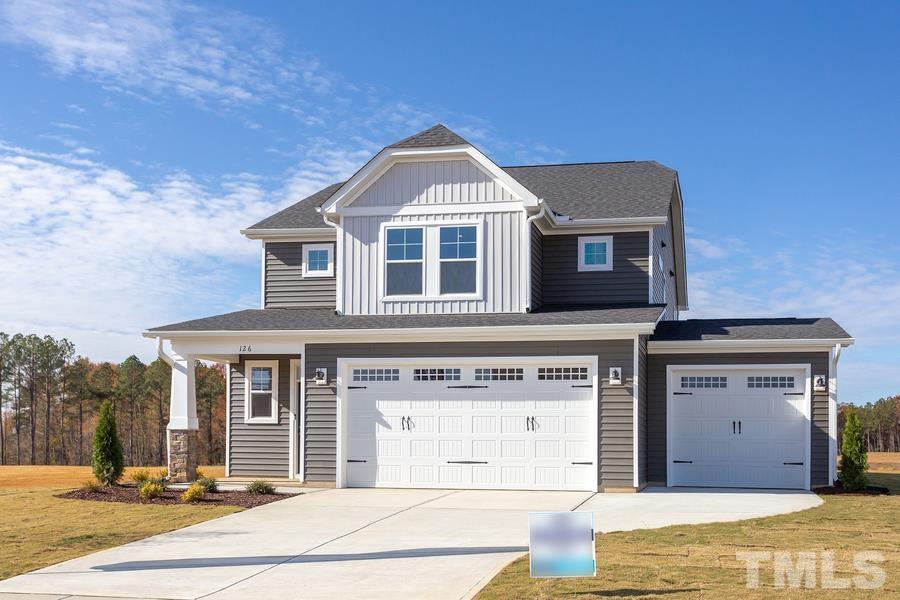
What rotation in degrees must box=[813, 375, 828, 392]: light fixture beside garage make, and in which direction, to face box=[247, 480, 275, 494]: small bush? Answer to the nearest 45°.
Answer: approximately 45° to its right

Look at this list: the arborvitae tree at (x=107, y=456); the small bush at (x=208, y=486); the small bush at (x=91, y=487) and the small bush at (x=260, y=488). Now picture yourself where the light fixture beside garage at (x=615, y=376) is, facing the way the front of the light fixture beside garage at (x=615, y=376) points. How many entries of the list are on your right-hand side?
4

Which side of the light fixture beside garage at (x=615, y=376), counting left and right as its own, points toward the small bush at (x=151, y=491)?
right

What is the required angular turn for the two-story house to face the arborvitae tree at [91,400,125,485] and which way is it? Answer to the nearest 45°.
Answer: approximately 90° to its right

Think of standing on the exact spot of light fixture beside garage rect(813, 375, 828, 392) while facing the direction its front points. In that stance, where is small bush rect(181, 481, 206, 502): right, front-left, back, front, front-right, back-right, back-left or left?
front-right

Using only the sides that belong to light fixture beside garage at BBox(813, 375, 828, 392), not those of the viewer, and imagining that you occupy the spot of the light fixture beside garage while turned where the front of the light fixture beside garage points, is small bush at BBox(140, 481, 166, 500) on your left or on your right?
on your right

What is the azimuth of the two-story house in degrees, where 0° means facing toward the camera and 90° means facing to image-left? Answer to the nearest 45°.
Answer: approximately 0°
